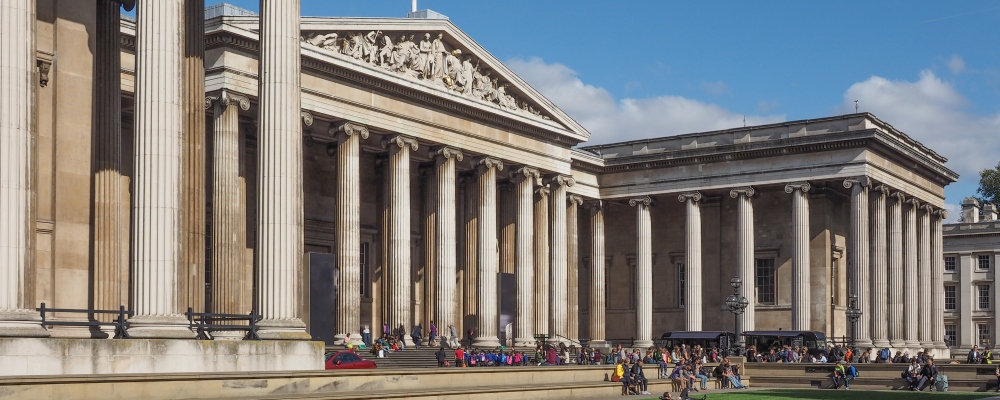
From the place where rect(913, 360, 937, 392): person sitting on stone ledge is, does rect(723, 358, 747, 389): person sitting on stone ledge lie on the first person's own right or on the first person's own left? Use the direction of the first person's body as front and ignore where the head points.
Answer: on the first person's own right

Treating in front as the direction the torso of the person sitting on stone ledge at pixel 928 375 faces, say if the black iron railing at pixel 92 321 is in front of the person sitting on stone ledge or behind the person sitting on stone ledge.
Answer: in front

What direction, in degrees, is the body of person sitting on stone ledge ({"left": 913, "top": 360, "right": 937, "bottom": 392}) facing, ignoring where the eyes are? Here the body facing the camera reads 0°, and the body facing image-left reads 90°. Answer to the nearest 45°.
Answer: approximately 45°

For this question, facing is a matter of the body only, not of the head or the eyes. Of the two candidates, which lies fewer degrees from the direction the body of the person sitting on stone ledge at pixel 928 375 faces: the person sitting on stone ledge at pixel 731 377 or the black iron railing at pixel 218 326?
the black iron railing

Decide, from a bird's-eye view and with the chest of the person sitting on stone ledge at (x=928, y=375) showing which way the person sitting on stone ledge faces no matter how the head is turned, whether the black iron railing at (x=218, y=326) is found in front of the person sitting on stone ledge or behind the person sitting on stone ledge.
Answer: in front
